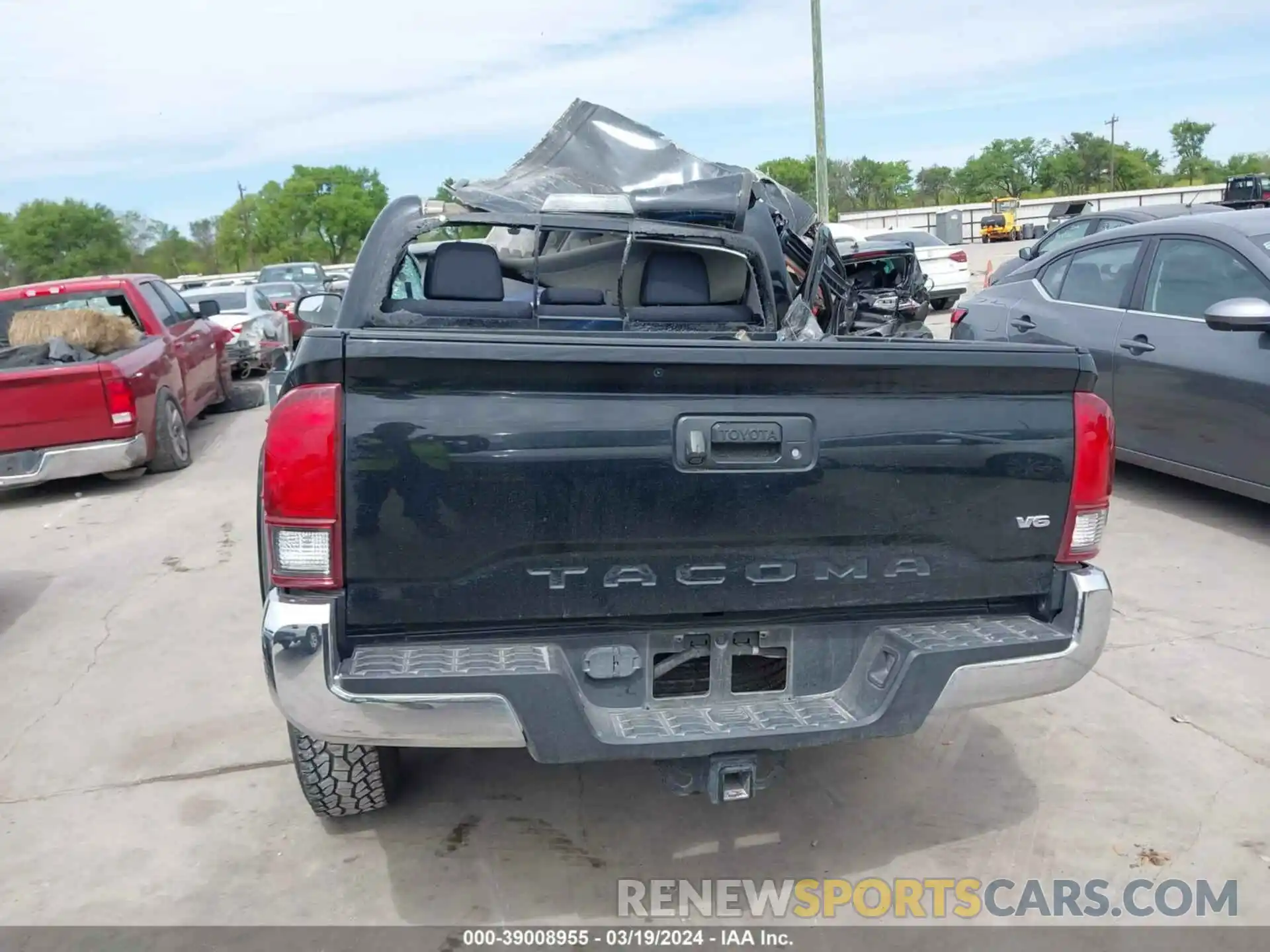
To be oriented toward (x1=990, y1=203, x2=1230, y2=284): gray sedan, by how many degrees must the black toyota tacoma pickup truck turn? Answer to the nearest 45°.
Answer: approximately 45° to its right

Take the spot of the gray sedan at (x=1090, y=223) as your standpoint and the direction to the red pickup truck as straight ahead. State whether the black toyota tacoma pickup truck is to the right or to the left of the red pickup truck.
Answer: left

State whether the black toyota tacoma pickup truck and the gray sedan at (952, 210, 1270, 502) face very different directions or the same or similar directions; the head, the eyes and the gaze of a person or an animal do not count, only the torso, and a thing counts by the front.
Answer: very different directions

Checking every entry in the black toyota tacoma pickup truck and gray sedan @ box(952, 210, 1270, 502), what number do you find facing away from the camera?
1

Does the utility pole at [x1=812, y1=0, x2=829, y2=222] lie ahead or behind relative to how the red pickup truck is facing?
ahead

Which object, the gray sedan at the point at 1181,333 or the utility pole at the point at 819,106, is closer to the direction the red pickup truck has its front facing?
the utility pole

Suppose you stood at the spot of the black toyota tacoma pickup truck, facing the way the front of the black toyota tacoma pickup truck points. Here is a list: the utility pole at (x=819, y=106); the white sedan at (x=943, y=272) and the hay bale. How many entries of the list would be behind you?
0

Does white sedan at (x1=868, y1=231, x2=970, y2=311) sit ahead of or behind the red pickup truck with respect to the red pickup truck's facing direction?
ahead

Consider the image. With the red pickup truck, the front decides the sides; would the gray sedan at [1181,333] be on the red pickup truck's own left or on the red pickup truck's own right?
on the red pickup truck's own right

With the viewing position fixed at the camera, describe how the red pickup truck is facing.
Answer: facing away from the viewer and to the right of the viewer

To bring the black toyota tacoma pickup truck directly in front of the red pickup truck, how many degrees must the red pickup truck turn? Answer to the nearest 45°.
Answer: approximately 135° to its right

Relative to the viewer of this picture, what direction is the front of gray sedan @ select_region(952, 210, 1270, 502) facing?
facing the viewer and to the right of the viewer

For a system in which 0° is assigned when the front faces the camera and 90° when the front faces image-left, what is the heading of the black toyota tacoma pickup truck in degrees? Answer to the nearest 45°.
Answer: approximately 180°

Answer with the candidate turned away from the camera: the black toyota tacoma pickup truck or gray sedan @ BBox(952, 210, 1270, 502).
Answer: the black toyota tacoma pickup truck

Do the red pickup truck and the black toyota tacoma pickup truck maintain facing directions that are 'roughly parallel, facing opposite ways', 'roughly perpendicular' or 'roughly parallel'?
roughly parallel

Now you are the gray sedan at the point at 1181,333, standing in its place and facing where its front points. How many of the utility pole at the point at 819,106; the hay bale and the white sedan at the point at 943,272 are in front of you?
0
